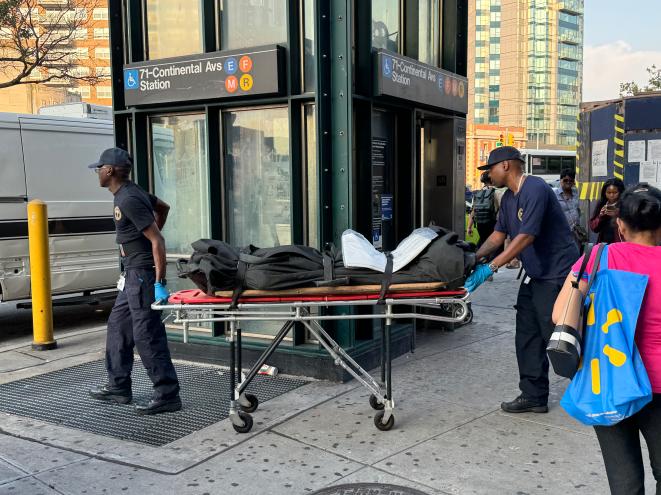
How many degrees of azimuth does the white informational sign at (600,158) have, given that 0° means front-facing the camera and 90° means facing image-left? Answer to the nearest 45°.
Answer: approximately 45°

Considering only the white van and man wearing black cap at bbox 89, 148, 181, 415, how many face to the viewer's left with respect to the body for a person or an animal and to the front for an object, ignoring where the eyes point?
1

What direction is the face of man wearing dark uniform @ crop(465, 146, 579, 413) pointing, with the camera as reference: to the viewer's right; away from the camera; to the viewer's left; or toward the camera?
to the viewer's left

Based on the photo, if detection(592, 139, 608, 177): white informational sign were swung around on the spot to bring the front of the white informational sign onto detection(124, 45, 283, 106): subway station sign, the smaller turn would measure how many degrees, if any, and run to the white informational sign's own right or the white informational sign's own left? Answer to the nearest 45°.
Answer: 0° — it already faces it

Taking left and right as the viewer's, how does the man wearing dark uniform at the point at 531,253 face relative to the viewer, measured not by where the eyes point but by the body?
facing to the left of the viewer

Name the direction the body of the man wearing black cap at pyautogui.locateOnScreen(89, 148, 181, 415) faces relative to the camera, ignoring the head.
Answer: to the viewer's left

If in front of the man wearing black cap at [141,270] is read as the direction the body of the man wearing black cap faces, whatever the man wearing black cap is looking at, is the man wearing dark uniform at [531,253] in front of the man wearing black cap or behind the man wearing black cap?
behind

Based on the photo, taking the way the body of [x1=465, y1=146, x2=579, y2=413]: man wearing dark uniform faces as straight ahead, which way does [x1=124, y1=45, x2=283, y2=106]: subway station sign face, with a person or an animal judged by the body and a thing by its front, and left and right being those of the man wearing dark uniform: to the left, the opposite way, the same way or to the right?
to the left

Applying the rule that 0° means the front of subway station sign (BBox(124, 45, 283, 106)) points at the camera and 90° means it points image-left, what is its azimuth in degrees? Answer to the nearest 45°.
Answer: approximately 45°

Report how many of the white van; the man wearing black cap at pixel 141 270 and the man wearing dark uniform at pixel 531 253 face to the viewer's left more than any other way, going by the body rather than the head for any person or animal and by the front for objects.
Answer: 2
